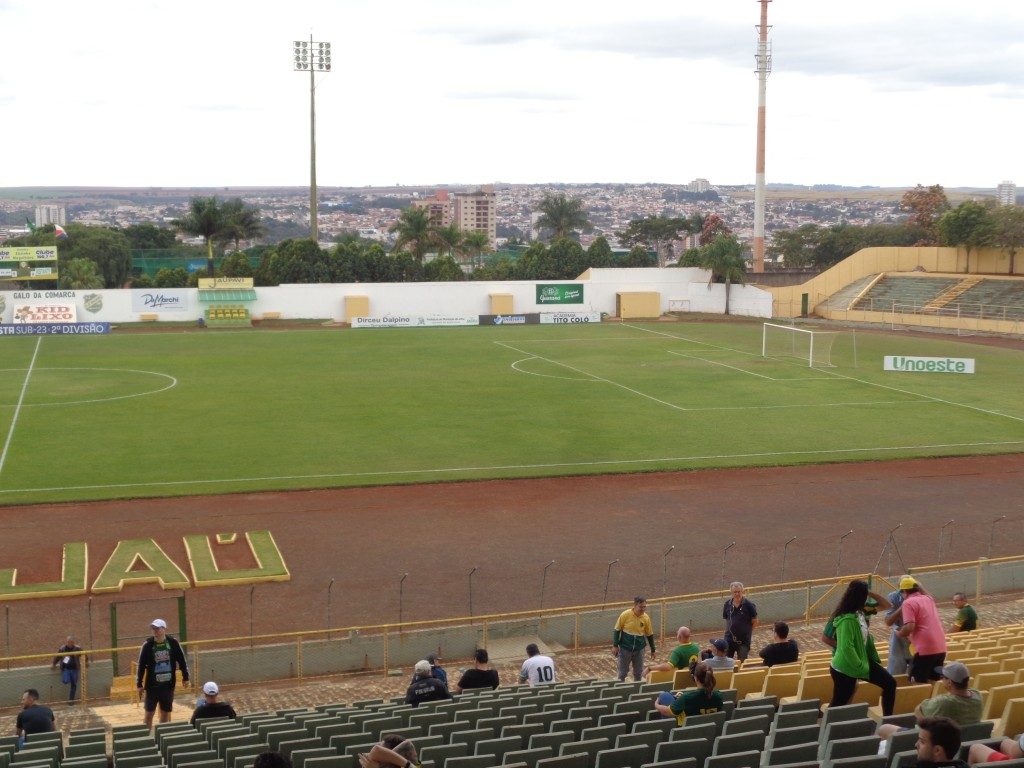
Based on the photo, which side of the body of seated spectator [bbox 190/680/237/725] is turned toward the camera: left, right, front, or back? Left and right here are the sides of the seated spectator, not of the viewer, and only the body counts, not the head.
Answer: back

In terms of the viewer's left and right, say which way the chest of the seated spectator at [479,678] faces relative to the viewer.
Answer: facing away from the viewer

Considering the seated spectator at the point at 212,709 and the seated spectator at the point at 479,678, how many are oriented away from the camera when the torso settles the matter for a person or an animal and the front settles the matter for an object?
2

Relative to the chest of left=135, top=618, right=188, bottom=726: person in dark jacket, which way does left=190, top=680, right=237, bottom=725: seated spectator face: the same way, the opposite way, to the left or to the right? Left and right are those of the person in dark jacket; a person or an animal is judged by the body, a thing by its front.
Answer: the opposite way

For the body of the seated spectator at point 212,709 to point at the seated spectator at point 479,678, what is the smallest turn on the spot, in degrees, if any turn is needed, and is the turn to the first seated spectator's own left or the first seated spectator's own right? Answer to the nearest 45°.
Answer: approximately 90° to the first seated spectator's own right

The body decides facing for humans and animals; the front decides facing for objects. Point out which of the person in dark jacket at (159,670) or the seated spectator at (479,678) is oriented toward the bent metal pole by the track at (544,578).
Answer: the seated spectator

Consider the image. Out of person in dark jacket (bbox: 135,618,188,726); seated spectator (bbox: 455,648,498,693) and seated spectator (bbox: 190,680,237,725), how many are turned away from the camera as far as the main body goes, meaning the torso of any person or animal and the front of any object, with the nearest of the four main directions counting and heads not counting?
2

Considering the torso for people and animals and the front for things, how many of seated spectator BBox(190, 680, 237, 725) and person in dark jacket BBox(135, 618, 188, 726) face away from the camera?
1

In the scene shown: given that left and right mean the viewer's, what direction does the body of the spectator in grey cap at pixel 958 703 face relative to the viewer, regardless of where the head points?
facing away from the viewer and to the left of the viewer
